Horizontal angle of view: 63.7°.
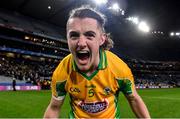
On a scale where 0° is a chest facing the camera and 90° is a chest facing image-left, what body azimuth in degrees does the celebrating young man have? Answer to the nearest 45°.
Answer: approximately 0°
